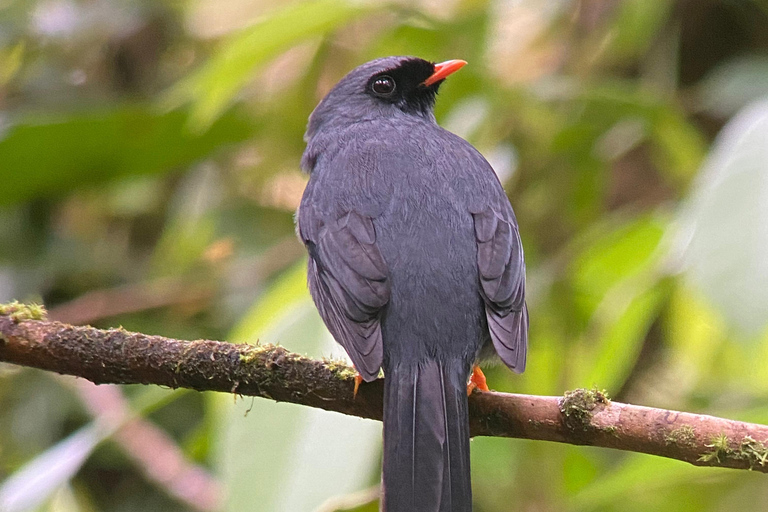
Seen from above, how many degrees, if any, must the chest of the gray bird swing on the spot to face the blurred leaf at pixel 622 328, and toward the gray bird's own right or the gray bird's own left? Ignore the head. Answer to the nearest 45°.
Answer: approximately 45° to the gray bird's own right

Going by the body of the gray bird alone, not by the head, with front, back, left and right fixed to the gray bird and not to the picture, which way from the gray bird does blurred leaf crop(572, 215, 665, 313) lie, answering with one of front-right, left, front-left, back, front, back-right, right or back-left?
front-right

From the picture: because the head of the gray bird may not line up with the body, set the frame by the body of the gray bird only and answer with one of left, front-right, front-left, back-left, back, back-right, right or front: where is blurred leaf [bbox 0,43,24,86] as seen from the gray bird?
front-left

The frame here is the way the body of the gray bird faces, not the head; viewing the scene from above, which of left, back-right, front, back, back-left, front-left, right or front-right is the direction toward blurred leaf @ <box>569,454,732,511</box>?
front-right

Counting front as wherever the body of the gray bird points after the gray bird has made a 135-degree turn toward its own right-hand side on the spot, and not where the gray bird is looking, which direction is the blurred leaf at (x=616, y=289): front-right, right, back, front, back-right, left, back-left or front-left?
left

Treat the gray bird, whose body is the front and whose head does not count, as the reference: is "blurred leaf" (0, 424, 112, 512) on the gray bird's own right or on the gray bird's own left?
on the gray bird's own left

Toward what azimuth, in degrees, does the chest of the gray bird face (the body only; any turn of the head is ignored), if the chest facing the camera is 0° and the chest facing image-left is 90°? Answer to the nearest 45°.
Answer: approximately 180°

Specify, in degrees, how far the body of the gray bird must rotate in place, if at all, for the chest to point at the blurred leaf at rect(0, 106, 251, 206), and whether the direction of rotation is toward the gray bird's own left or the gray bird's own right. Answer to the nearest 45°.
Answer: approximately 45° to the gray bird's own left
